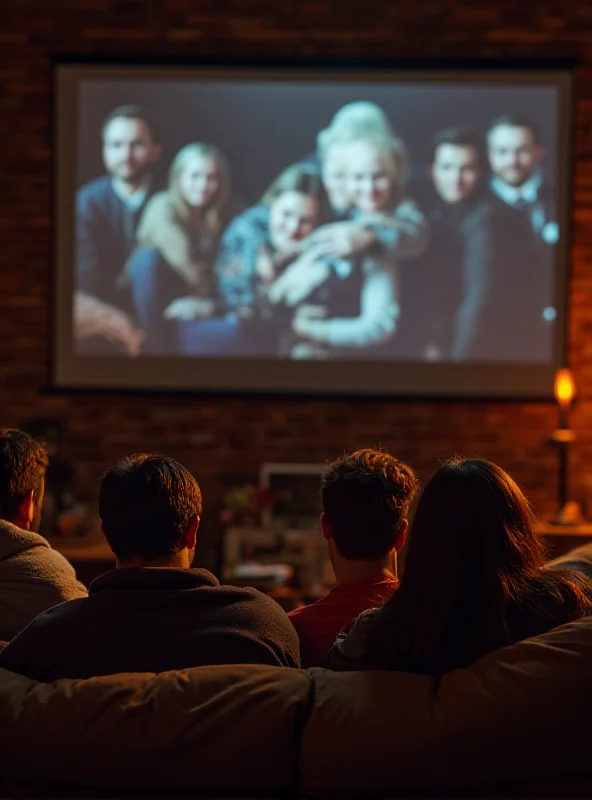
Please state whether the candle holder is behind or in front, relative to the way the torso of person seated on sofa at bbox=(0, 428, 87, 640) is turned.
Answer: in front

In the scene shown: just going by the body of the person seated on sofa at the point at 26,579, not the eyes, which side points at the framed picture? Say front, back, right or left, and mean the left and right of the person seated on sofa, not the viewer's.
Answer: front

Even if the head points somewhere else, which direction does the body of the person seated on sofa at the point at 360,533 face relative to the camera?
away from the camera

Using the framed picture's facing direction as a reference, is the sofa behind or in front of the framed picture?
in front

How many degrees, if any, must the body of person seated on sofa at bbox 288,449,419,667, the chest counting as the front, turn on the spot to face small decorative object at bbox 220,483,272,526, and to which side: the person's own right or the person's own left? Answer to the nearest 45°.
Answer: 0° — they already face it

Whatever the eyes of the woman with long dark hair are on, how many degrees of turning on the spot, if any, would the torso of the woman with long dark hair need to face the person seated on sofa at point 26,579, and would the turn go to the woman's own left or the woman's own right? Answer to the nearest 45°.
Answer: approximately 45° to the woman's own left

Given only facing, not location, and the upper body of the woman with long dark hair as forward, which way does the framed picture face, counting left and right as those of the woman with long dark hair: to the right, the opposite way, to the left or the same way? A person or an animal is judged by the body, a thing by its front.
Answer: the opposite way

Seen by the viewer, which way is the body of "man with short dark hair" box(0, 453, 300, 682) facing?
away from the camera

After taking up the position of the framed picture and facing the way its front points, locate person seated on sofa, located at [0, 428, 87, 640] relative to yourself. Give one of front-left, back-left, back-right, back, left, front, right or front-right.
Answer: front

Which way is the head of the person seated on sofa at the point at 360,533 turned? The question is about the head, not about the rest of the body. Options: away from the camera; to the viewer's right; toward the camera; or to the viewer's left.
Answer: away from the camera

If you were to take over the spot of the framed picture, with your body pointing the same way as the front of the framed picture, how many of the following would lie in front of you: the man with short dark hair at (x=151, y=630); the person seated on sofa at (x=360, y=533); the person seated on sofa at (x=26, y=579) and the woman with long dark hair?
4

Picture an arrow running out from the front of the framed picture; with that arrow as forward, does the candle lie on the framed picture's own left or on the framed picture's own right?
on the framed picture's own left

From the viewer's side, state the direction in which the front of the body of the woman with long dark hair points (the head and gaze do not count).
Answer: away from the camera

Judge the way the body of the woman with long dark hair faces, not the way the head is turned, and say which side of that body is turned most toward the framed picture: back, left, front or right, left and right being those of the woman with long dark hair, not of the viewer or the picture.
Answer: front

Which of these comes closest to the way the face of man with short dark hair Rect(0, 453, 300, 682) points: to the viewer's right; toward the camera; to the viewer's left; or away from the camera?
away from the camera

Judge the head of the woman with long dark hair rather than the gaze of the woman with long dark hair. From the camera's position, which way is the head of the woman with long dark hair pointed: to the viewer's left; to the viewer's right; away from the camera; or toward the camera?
away from the camera

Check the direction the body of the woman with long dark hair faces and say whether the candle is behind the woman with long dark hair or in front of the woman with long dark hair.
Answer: in front

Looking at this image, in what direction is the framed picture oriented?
toward the camera
